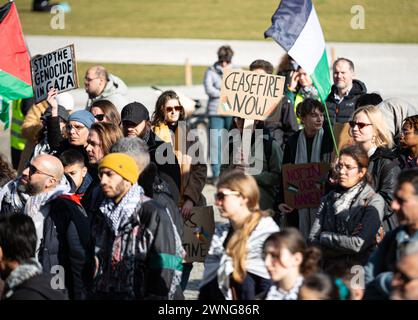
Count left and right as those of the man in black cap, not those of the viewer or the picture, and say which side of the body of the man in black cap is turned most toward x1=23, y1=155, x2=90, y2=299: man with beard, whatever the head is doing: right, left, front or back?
front

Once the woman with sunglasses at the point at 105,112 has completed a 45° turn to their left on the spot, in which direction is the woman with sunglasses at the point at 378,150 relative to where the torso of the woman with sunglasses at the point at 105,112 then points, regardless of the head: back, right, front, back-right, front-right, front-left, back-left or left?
front-left

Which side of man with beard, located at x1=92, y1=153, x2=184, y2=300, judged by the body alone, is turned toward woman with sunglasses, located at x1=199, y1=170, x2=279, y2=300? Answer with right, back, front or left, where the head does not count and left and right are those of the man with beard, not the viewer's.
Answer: left

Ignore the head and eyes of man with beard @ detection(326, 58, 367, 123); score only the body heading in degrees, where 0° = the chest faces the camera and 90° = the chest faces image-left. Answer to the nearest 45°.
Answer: approximately 45°

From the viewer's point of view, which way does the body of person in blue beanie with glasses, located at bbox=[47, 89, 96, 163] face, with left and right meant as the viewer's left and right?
facing the viewer and to the left of the viewer

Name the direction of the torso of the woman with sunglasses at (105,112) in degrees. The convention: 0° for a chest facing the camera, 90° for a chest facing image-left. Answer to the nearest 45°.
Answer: approximately 45°

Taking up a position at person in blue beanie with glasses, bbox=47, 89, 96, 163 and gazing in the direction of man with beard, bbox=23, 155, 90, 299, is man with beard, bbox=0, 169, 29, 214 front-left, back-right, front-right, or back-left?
front-right

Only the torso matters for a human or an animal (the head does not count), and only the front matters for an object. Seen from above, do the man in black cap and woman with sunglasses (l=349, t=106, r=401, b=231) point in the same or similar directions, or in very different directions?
same or similar directions

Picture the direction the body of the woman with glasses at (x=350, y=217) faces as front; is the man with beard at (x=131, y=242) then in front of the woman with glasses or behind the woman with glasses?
in front

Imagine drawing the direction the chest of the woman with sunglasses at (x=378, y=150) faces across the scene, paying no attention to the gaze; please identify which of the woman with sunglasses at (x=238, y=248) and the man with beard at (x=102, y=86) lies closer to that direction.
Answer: the woman with sunglasses

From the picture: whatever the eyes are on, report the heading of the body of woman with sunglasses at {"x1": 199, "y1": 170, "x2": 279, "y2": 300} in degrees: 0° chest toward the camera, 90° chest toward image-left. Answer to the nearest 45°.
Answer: approximately 45°

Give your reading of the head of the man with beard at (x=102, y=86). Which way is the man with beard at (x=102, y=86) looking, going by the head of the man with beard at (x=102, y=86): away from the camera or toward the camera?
toward the camera

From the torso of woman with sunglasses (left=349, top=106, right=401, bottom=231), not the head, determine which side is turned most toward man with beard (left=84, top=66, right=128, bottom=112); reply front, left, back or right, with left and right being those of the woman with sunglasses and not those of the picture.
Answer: right

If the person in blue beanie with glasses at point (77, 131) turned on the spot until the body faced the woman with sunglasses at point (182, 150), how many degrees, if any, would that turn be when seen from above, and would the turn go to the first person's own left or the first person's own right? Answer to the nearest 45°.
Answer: approximately 135° to the first person's own left

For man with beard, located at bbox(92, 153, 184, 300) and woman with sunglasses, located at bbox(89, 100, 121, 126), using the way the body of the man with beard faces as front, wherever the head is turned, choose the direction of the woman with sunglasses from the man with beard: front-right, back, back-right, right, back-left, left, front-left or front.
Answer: back-right
